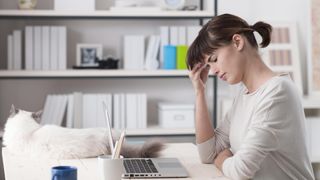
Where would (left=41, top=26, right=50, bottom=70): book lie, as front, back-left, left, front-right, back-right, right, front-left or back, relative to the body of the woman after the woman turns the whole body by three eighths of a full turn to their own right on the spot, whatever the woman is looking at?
left

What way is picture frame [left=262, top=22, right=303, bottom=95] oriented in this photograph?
toward the camera

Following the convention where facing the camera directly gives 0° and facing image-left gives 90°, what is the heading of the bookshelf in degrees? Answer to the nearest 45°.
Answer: approximately 0°

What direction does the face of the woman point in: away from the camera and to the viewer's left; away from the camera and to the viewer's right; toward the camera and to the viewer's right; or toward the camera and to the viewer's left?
toward the camera and to the viewer's left

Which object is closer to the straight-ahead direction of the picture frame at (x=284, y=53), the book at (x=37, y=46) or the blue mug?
the blue mug

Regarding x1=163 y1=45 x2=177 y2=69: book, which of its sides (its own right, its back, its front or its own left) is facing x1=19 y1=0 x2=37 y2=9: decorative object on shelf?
right

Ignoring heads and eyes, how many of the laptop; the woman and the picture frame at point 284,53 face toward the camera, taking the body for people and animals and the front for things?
1

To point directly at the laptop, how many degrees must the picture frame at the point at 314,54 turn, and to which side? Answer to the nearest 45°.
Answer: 0° — it already faces it

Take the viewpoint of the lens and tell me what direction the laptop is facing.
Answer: facing to the right of the viewer

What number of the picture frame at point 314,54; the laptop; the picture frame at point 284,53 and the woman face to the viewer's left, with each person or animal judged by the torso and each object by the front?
1

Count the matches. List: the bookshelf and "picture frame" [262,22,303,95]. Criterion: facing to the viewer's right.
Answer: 0

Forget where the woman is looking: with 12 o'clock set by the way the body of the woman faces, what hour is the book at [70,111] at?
The book is roughly at 2 o'clock from the woman.

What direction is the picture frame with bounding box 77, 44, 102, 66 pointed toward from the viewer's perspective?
toward the camera

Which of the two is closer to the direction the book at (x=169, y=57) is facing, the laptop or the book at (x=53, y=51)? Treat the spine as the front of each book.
the laptop

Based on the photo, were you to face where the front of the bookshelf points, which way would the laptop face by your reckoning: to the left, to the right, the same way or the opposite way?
to the left
